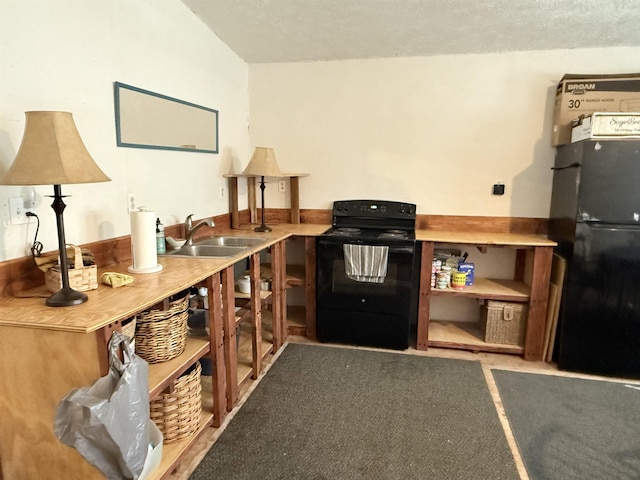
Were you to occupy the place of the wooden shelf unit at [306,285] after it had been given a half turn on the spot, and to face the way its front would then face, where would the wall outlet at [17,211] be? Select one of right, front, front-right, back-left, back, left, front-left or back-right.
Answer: back-left

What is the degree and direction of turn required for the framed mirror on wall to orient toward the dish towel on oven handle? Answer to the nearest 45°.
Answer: approximately 45° to its left

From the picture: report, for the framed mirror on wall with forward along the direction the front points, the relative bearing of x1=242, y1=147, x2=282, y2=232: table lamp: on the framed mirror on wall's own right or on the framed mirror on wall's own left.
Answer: on the framed mirror on wall's own left

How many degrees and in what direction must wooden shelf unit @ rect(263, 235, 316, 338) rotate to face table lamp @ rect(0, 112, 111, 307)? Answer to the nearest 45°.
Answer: approximately 45° to its right

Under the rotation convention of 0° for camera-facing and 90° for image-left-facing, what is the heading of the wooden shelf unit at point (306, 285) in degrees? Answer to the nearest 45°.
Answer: approximately 0°

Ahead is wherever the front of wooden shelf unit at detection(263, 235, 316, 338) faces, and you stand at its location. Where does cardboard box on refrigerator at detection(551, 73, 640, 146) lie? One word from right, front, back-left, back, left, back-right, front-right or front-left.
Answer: left

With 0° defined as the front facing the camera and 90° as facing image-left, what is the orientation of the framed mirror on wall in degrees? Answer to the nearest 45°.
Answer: approximately 315°

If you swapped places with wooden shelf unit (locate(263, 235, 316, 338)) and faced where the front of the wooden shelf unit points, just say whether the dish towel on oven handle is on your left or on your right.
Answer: on your left

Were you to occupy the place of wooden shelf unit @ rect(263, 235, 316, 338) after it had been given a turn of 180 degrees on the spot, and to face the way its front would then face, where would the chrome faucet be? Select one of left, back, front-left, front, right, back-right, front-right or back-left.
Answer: back-left
